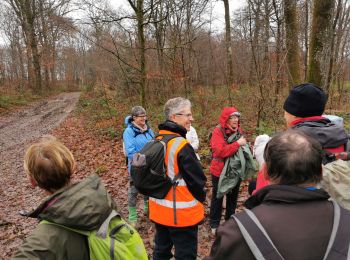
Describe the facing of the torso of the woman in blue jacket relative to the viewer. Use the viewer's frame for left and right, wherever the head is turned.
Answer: facing the viewer and to the right of the viewer

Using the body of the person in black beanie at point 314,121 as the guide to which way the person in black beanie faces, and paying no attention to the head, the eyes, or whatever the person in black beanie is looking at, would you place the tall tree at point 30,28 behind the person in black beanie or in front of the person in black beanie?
in front

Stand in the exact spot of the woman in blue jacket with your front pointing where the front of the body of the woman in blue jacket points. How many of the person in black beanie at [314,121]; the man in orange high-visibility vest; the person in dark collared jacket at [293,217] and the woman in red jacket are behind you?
0

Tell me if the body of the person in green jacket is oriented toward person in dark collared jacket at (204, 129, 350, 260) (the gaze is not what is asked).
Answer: no

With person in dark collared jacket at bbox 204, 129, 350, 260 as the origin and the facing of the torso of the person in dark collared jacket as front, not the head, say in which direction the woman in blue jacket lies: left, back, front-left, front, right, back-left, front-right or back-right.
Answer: front-left

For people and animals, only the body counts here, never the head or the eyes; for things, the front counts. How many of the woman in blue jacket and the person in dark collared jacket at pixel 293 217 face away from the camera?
1

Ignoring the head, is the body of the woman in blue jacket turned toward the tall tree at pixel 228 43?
no

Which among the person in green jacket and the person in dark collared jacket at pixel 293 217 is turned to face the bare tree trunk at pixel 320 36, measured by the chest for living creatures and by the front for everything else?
the person in dark collared jacket

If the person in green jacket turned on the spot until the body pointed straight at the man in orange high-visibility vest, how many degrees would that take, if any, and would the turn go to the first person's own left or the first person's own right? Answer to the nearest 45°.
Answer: approximately 90° to the first person's own right

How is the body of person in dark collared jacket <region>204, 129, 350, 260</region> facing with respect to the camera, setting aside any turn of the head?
away from the camera

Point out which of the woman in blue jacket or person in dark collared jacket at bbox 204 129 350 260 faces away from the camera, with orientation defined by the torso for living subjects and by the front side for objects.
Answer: the person in dark collared jacket

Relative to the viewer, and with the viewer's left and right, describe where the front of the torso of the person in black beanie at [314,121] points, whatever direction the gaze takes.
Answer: facing away from the viewer and to the left of the viewer

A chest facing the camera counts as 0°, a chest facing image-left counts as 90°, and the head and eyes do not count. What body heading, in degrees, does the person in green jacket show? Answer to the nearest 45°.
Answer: approximately 135°

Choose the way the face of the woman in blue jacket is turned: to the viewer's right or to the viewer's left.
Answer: to the viewer's right

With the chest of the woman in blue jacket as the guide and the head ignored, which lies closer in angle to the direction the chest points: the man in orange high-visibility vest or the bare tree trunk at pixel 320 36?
the man in orange high-visibility vest

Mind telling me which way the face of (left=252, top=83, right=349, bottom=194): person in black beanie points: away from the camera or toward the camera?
away from the camera

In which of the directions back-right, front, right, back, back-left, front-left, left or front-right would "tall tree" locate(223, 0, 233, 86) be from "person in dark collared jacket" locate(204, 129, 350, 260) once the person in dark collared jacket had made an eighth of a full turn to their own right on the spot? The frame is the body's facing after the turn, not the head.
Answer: front-left
